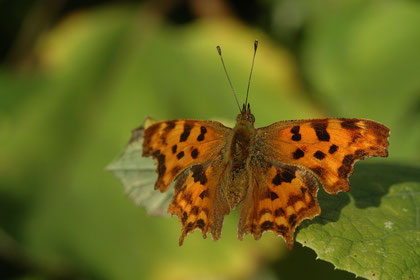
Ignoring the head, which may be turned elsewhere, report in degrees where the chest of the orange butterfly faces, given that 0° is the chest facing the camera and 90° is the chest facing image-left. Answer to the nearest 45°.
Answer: approximately 180°
